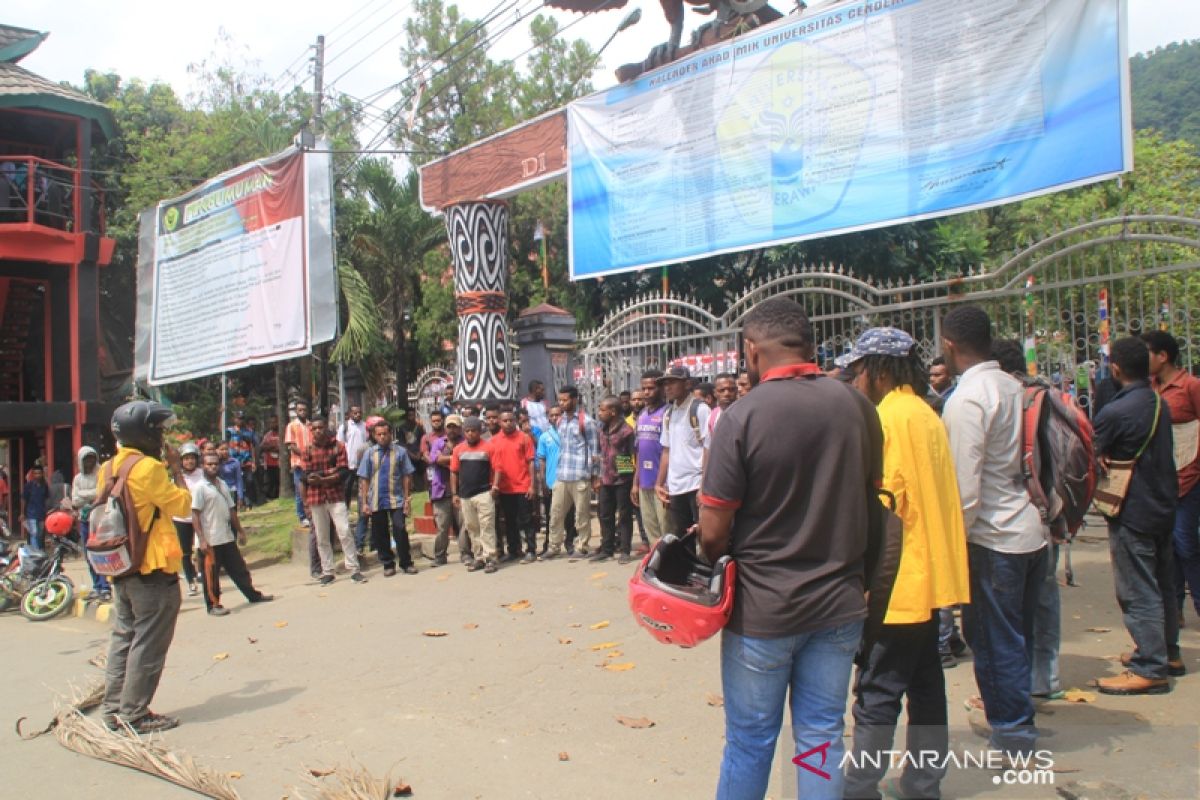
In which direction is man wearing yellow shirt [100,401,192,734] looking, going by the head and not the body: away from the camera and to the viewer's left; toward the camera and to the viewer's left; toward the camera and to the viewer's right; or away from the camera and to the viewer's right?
away from the camera and to the viewer's right

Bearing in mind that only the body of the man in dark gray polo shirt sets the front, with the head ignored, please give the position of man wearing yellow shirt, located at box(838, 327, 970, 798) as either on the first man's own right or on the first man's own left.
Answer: on the first man's own right

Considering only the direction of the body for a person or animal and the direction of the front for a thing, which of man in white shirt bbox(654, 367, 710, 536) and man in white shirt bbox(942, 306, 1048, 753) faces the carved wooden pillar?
man in white shirt bbox(942, 306, 1048, 753)

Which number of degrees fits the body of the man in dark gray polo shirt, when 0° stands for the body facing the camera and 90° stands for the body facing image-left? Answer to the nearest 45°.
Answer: approximately 135°

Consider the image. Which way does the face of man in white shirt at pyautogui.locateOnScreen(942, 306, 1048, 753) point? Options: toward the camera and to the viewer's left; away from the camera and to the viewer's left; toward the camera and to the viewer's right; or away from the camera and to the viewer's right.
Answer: away from the camera and to the viewer's left

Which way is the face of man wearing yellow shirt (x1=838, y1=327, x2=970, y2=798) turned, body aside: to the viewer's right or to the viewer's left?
to the viewer's left

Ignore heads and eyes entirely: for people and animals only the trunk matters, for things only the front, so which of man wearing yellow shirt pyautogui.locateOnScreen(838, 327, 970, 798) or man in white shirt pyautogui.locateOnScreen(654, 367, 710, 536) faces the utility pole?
the man wearing yellow shirt

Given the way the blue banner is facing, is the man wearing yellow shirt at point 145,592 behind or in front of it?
in front

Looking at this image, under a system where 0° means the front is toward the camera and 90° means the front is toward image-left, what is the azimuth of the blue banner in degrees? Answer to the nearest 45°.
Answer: approximately 45°

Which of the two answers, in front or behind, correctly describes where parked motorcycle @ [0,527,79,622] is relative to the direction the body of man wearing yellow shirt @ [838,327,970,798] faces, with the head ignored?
in front

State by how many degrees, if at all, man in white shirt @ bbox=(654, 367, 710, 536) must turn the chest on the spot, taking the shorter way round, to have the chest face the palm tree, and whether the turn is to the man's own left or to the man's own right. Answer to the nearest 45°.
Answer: approximately 90° to the man's own right

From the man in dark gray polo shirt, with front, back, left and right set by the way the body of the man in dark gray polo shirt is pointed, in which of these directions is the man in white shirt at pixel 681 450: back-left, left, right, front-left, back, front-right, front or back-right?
front-right

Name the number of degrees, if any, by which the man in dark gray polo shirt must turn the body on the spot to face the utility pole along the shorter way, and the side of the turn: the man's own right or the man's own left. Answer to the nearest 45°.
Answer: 0° — they already face it

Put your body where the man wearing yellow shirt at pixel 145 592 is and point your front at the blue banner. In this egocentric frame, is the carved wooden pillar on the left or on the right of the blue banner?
left

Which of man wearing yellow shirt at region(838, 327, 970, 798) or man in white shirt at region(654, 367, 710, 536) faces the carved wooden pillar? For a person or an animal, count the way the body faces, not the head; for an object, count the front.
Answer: the man wearing yellow shirt
